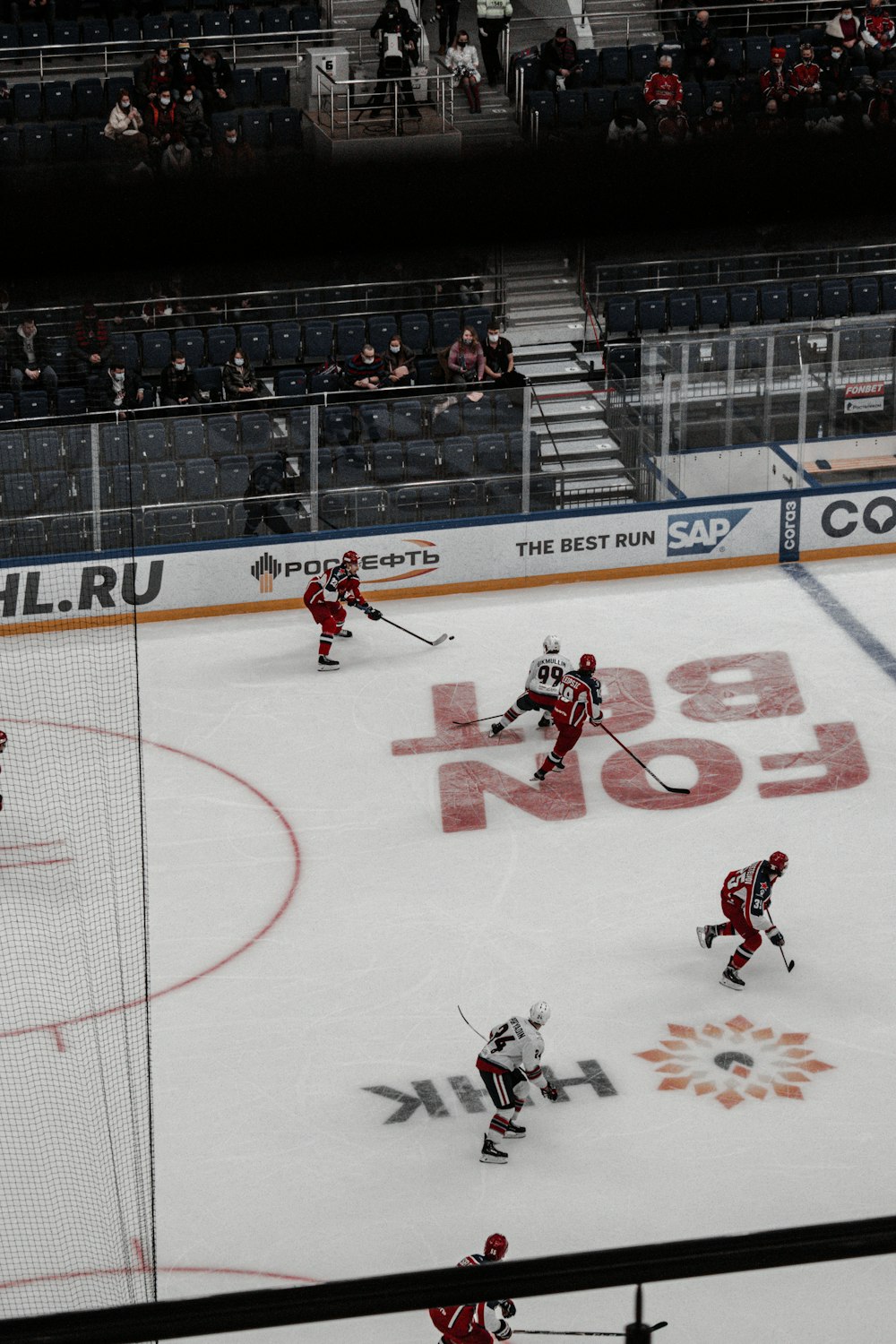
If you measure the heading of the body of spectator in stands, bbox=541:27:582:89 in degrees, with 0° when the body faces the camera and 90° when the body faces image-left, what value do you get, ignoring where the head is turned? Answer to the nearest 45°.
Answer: approximately 0°

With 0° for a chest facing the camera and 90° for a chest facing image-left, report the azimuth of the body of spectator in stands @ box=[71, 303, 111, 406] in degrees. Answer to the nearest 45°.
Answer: approximately 0°

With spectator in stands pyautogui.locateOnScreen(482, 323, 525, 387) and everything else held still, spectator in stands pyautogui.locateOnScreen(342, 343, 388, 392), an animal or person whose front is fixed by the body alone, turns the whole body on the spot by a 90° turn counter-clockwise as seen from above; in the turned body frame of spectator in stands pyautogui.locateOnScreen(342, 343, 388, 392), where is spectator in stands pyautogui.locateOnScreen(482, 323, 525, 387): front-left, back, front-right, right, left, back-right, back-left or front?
front

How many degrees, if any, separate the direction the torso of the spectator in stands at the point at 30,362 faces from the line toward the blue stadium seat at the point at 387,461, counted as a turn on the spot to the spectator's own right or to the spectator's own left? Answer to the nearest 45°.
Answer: approximately 90° to the spectator's own left

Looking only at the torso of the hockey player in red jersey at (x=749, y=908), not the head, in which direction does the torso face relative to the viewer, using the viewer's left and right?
facing to the right of the viewer

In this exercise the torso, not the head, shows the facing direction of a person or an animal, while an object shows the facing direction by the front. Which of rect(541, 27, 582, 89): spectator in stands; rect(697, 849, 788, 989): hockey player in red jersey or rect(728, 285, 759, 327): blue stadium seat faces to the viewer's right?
the hockey player in red jersey
